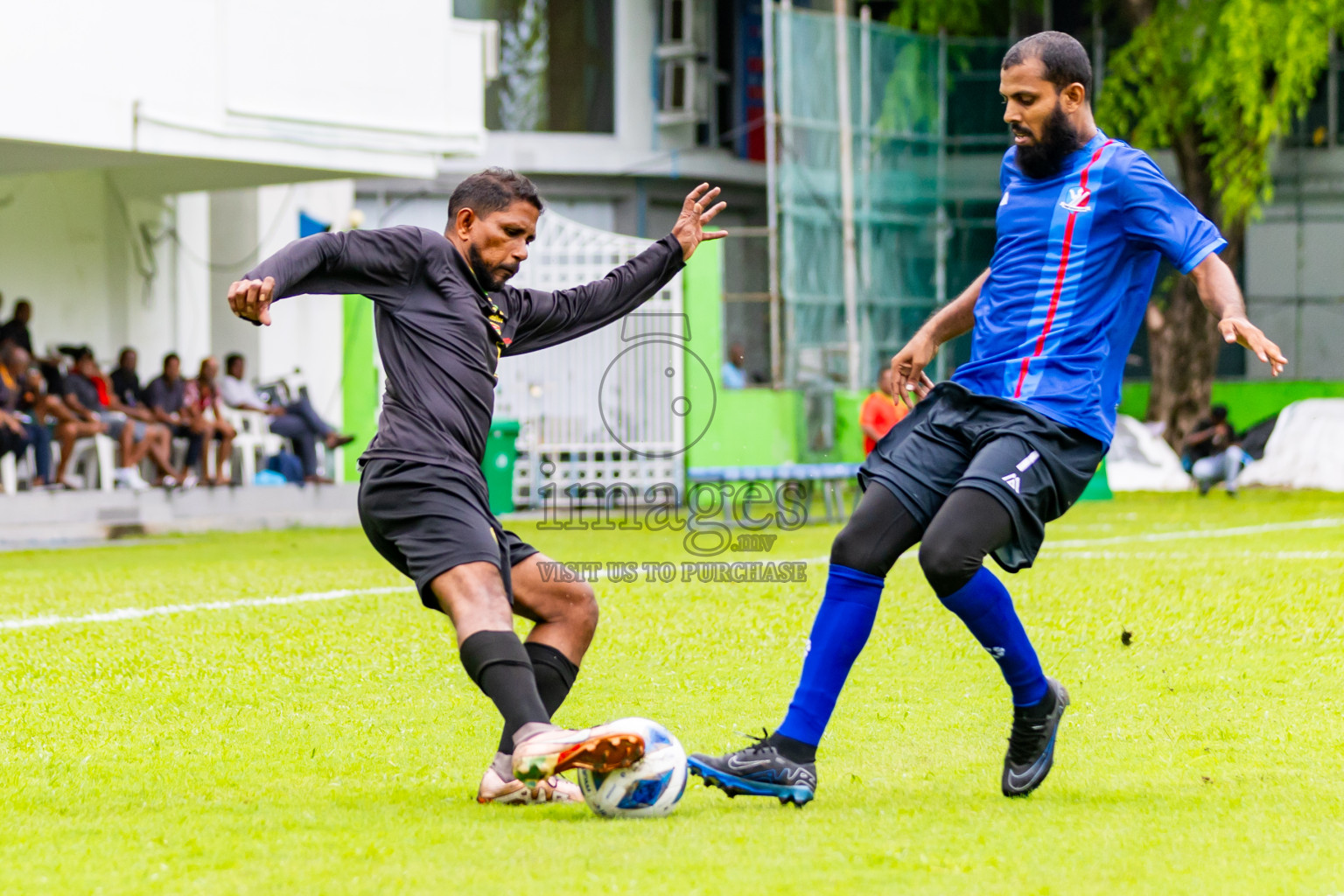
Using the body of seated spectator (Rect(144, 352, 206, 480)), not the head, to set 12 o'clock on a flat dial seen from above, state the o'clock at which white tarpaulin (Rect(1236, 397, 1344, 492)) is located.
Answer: The white tarpaulin is roughly at 10 o'clock from the seated spectator.

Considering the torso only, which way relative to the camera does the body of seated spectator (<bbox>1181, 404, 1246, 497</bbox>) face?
toward the camera

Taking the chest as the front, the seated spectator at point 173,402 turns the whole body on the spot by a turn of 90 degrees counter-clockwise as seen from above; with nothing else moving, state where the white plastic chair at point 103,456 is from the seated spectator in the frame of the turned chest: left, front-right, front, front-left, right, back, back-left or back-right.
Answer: back-left

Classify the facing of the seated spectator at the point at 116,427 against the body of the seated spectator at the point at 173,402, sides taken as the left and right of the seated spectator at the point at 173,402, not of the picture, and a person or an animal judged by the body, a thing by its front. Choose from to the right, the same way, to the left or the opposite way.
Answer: the same way

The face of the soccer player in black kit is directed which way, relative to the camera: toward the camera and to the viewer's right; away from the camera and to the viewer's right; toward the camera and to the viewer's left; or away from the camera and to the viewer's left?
toward the camera and to the viewer's right

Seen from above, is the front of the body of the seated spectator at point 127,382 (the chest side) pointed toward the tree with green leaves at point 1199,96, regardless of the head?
no

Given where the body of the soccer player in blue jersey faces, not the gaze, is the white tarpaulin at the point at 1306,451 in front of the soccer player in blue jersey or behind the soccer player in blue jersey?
behind

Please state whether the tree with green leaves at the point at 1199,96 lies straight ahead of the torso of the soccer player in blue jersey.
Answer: no

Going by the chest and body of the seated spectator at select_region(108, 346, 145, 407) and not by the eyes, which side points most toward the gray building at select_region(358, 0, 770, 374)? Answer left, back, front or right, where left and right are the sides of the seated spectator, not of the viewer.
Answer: left

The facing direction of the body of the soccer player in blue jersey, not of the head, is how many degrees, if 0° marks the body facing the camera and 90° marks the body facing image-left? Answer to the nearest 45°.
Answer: approximately 45°

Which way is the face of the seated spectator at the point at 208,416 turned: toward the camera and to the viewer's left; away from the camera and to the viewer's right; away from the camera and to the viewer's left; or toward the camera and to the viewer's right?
toward the camera and to the viewer's right

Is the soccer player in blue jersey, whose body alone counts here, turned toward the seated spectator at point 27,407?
no

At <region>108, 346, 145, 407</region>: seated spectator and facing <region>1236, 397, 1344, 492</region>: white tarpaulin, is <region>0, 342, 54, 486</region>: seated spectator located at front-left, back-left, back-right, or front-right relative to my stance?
back-right

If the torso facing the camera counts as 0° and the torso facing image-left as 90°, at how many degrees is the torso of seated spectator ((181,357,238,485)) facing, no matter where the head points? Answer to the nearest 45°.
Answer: approximately 315°

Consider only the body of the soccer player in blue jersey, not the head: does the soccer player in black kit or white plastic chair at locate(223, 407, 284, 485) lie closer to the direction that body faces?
the soccer player in black kit

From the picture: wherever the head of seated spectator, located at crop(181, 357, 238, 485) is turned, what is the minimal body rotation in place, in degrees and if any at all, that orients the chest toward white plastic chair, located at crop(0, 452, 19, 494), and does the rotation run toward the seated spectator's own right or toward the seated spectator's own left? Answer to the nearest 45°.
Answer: approximately 90° to the seated spectator's own right

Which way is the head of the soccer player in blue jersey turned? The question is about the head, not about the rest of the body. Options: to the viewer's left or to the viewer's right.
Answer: to the viewer's left

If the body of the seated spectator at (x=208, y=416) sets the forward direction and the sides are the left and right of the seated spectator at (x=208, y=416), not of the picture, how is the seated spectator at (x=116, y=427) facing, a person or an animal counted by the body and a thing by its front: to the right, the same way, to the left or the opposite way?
the same way
